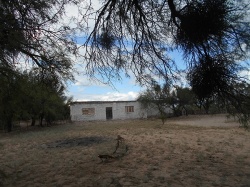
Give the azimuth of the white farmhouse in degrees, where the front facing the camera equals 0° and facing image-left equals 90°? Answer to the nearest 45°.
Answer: approximately 0°

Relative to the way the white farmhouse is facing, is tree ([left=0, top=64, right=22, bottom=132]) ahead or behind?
ahead
